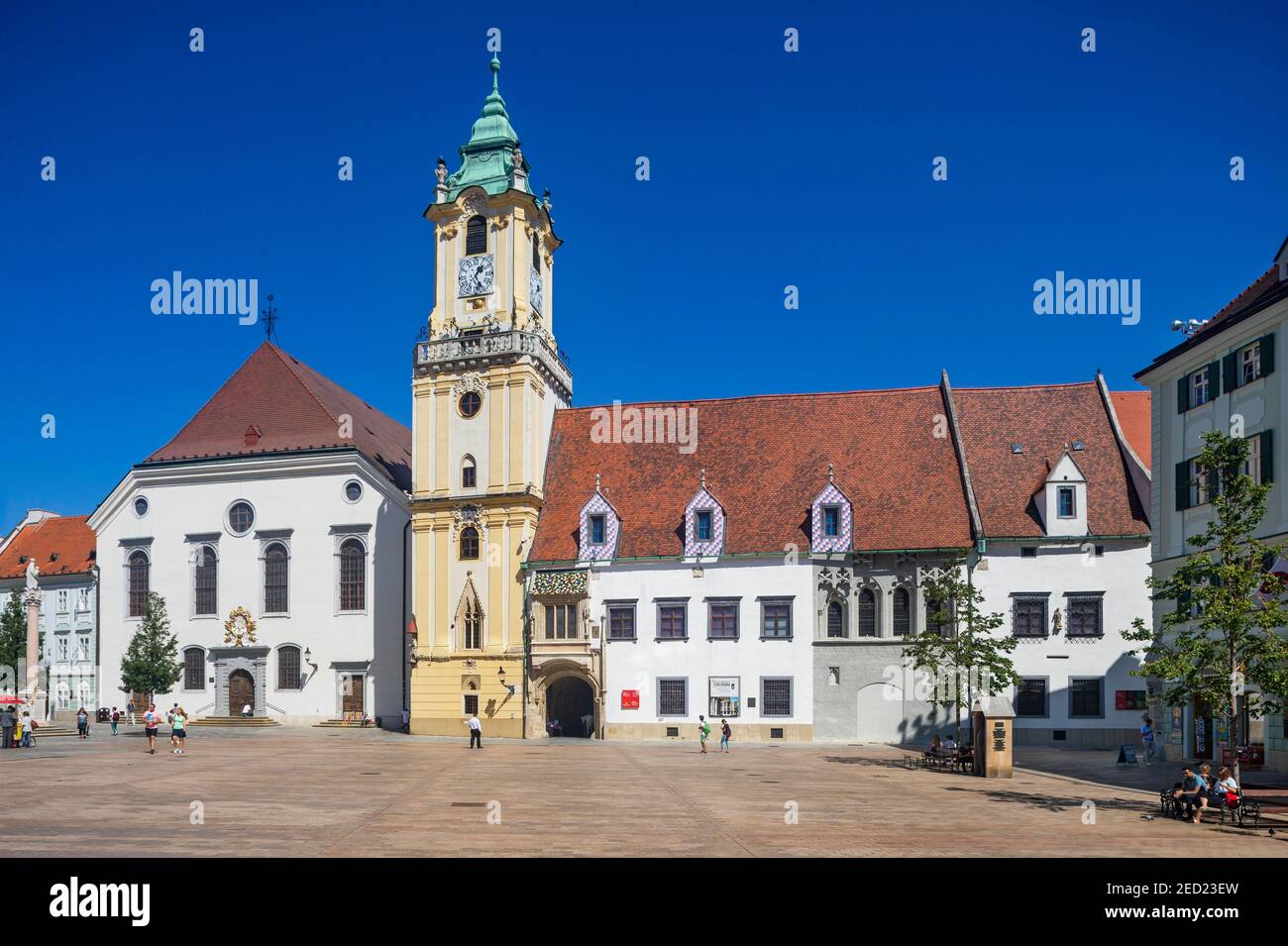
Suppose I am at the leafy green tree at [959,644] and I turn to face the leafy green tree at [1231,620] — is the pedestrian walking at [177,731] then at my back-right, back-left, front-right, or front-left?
back-right

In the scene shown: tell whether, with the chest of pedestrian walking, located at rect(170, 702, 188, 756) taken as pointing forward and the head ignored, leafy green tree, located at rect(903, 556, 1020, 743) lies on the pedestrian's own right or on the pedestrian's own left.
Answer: on the pedestrian's own left

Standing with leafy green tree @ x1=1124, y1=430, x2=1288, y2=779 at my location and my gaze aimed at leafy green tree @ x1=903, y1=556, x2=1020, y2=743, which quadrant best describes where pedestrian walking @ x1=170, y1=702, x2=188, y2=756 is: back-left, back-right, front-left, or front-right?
front-left

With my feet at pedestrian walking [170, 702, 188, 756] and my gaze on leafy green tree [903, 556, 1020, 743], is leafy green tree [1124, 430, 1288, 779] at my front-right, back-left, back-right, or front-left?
front-right

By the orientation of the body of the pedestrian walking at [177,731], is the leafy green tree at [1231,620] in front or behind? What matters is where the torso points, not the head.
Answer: in front

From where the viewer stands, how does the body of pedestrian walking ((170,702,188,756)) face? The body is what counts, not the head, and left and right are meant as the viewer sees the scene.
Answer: facing the viewer
